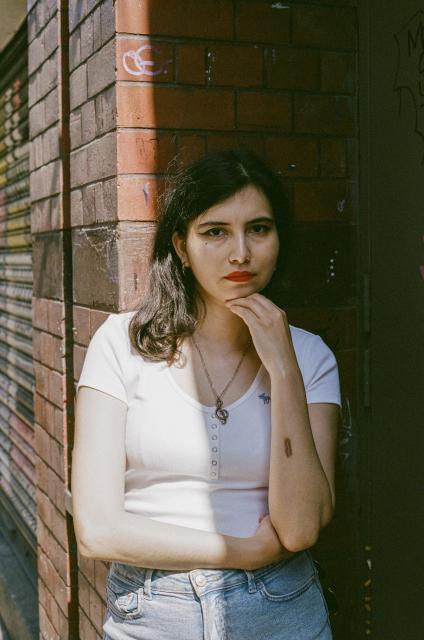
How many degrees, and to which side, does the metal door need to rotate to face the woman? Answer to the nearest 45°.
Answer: approximately 45° to its right

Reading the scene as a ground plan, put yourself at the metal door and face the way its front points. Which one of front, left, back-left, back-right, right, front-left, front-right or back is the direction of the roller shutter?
back-right

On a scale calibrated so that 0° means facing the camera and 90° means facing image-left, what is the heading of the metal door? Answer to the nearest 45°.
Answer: approximately 0°

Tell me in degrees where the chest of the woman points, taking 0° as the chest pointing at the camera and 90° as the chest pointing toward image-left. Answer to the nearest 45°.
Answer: approximately 0°

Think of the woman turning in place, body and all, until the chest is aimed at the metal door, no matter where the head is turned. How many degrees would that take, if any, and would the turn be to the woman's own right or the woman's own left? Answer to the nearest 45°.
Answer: approximately 135° to the woman's own left

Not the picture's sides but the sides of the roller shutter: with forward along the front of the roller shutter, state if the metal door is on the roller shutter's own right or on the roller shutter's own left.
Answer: on the roller shutter's own left
